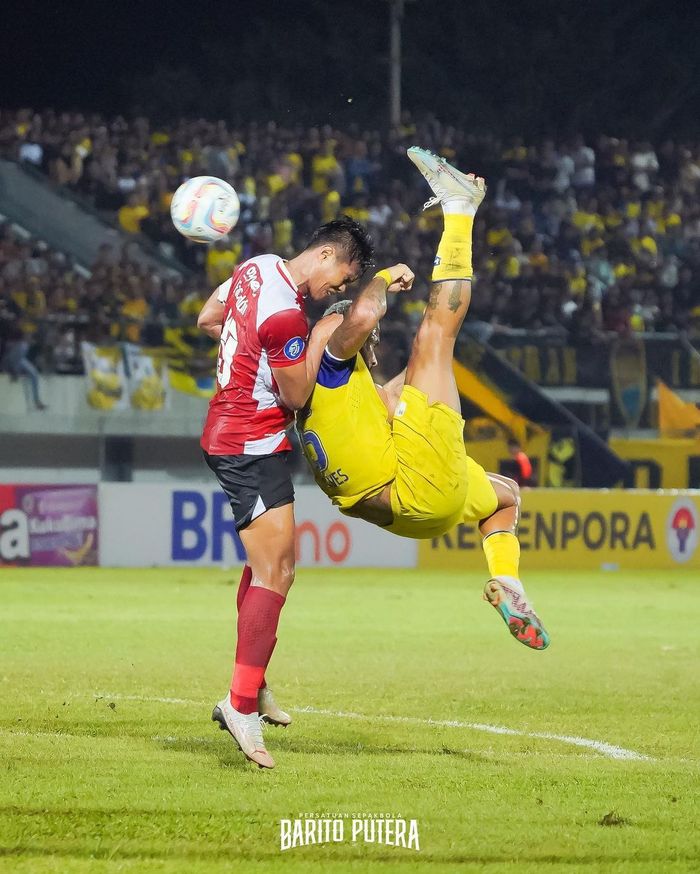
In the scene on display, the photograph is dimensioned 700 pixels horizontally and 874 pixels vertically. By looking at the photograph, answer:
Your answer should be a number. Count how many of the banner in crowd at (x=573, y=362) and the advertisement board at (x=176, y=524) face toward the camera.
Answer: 2

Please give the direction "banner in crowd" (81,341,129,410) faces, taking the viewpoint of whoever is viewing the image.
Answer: facing the viewer

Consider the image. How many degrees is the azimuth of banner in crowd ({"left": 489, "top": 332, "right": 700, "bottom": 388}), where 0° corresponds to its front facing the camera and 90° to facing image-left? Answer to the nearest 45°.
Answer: approximately 0°

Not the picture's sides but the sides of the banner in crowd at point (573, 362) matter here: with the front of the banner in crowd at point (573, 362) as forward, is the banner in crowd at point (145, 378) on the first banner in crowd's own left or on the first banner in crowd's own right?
on the first banner in crowd's own right

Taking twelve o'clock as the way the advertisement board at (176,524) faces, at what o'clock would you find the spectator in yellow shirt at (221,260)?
The spectator in yellow shirt is roughly at 6 o'clock from the advertisement board.

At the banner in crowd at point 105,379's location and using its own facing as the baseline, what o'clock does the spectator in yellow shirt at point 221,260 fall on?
The spectator in yellow shirt is roughly at 7 o'clock from the banner in crowd.

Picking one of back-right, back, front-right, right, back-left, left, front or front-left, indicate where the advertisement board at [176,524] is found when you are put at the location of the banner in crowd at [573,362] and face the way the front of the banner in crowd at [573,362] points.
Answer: front-right

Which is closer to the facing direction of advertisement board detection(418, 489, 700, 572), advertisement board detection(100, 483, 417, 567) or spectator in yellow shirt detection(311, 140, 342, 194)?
the advertisement board

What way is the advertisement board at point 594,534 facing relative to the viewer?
toward the camera

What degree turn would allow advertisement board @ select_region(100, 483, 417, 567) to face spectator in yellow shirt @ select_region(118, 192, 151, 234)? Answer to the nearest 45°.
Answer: approximately 180°

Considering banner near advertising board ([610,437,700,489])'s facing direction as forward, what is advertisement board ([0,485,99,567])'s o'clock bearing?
The advertisement board is roughly at 2 o'clock from the banner near advertising board.

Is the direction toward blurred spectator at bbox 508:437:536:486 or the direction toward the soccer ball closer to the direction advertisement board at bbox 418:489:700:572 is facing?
the soccer ball

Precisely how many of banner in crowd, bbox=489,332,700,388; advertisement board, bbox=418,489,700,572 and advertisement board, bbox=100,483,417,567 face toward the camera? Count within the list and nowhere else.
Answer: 3

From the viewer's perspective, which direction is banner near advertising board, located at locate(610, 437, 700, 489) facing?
toward the camera
